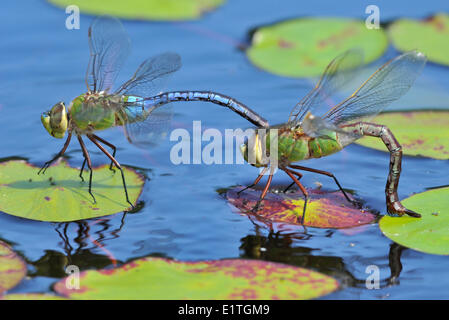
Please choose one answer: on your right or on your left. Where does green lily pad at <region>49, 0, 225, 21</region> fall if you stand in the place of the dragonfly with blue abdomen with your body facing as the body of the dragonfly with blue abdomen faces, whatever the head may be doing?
on your right

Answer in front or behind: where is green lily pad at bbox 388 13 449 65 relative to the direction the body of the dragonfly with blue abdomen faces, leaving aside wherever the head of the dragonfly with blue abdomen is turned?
behind

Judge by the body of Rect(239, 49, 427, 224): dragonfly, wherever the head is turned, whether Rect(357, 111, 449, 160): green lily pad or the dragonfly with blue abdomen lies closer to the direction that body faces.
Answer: the dragonfly with blue abdomen

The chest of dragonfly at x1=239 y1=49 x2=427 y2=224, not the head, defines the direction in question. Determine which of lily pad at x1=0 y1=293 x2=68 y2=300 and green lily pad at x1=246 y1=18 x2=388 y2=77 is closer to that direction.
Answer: the lily pad

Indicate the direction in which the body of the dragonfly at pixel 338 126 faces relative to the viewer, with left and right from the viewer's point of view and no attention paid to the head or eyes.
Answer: facing to the left of the viewer

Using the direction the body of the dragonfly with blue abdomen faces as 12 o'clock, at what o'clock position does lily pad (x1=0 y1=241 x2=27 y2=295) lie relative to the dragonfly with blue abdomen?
The lily pad is roughly at 10 o'clock from the dragonfly with blue abdomen.

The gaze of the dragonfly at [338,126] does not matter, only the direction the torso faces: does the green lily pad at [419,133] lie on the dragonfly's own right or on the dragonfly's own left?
on the dragonfly's own right

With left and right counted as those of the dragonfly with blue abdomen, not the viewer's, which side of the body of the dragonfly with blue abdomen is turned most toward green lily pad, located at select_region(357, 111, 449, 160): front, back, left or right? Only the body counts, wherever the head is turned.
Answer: back

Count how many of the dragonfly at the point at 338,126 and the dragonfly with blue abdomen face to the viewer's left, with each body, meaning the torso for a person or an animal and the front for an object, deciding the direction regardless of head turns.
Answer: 2

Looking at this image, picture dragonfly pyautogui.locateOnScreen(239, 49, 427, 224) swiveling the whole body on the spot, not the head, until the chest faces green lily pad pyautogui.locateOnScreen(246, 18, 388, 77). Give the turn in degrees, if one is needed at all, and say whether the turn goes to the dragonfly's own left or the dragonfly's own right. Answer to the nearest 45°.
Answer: approximately 90° to the dragonfly's own right

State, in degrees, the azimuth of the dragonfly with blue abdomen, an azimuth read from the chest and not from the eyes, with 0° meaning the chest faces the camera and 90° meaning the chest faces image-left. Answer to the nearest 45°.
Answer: approximately 90°
